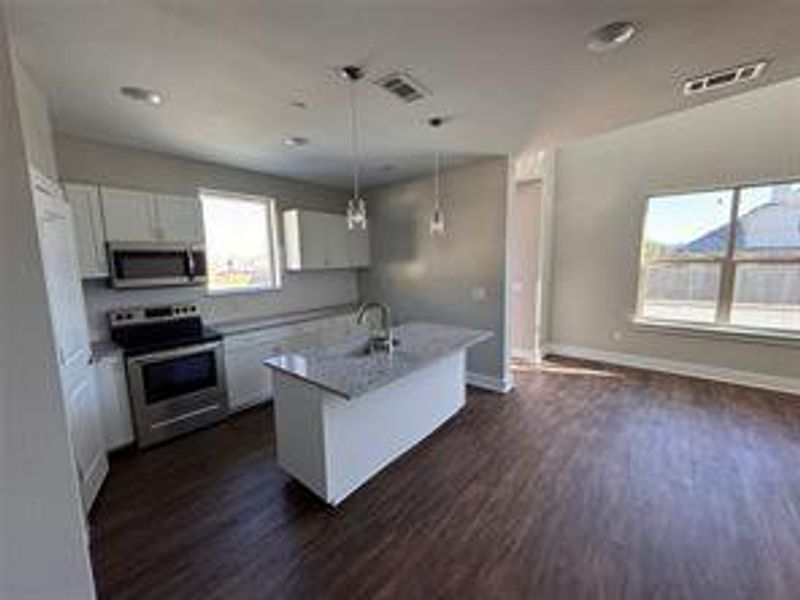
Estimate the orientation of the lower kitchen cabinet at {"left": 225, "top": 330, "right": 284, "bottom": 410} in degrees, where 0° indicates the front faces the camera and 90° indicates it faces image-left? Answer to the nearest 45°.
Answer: approximately 315°

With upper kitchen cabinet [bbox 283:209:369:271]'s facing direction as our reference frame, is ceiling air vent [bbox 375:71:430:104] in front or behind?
in front

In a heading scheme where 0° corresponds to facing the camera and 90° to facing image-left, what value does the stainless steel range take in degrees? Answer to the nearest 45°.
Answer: approximately 315°

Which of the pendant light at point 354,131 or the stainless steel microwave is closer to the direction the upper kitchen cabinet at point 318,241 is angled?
the pendant light

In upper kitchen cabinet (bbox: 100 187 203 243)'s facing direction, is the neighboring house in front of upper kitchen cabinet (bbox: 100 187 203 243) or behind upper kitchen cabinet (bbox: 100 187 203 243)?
in front

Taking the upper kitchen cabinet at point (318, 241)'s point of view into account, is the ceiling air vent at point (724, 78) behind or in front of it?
in front
